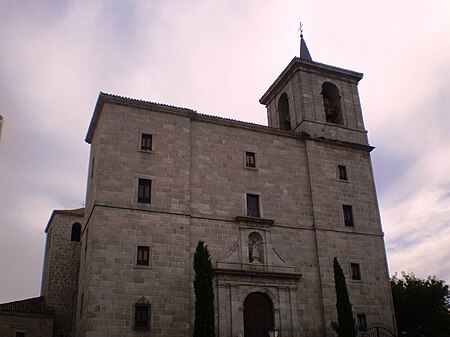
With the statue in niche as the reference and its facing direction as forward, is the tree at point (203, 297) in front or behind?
in front

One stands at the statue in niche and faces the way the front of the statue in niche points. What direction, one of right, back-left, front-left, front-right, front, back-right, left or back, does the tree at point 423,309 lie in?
back-left

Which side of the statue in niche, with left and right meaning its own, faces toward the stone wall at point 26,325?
right

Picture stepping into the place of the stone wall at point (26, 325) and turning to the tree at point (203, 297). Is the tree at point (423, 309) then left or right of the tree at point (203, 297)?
left

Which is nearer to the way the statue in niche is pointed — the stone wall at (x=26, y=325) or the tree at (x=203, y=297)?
the tree

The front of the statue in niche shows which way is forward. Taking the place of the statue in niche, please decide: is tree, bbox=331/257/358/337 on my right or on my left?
on my left

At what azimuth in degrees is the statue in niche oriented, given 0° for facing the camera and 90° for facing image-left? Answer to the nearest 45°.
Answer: approximately 0°
